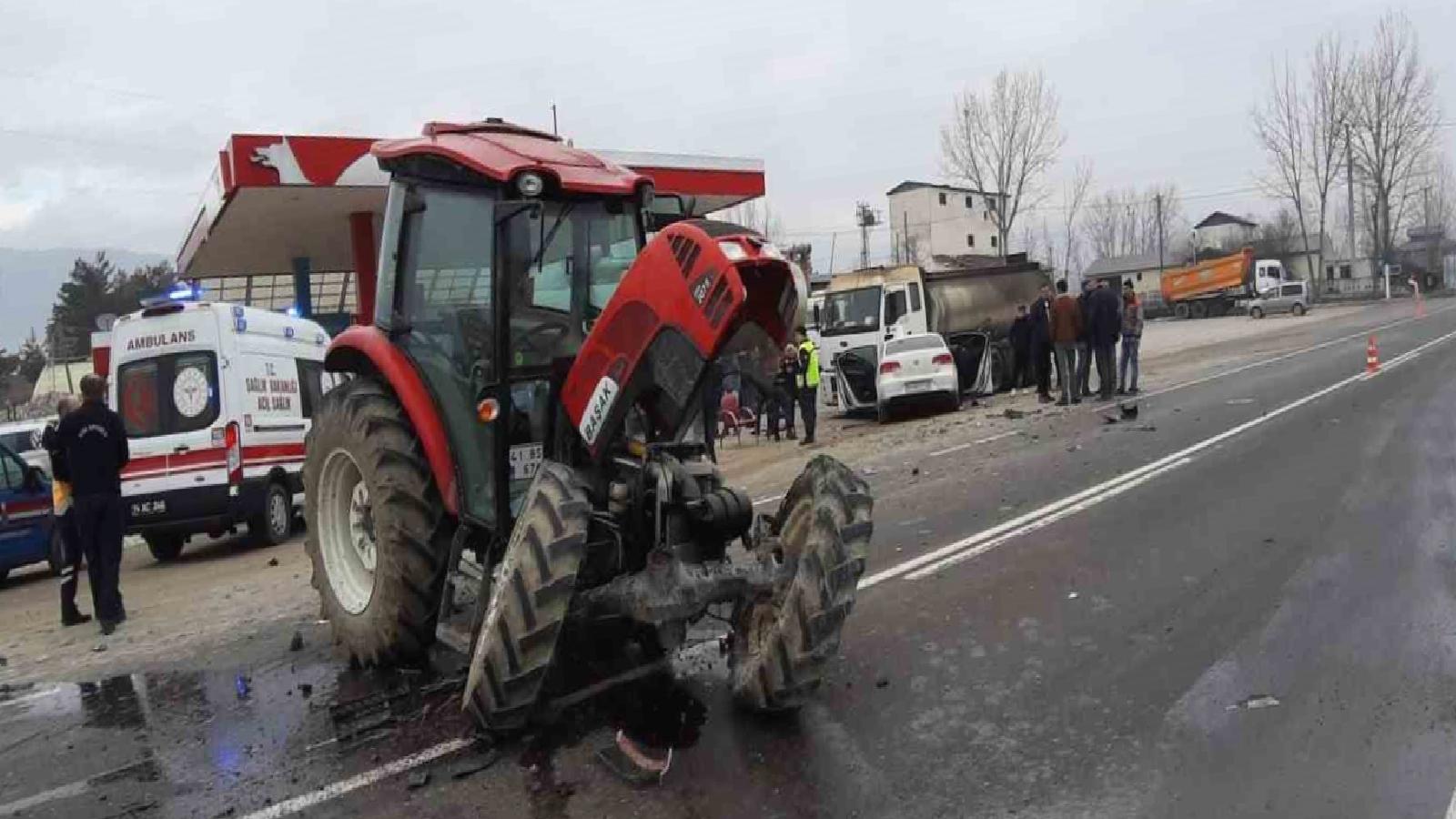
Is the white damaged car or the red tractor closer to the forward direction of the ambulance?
the white damaged car

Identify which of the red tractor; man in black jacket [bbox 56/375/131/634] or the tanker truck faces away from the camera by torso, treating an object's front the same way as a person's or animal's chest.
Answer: the man in black jacket

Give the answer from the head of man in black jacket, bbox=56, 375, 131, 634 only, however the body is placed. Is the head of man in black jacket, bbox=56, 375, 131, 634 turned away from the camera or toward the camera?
away from the camera

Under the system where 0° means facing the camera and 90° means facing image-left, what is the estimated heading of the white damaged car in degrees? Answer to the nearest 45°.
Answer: approximately 180°

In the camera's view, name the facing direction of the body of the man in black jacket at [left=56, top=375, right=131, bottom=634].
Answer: away from the camera

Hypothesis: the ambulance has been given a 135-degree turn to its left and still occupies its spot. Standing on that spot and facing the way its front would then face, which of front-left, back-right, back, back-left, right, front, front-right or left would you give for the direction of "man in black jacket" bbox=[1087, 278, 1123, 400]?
back

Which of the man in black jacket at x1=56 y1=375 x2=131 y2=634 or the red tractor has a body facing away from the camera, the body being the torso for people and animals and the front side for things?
the man in black jacket

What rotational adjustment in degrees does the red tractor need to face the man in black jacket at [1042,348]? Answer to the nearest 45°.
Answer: approximately 90° to its left

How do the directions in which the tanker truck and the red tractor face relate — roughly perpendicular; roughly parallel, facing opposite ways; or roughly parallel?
roughly perpendicular

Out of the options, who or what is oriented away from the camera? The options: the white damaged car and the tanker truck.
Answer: the white damaged car

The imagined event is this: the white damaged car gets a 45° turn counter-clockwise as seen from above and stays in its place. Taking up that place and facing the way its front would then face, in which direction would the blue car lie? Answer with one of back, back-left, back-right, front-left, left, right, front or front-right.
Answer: left

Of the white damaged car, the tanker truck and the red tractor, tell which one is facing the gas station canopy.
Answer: the tanker truck

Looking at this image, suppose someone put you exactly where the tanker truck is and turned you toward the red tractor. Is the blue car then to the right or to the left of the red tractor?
right

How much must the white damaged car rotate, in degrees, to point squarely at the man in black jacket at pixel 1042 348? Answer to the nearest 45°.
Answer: approximately 90° to its right

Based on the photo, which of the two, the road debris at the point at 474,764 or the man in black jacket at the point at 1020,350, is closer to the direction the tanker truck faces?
the road debris

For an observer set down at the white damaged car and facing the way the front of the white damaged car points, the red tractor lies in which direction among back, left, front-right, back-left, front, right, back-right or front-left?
back
